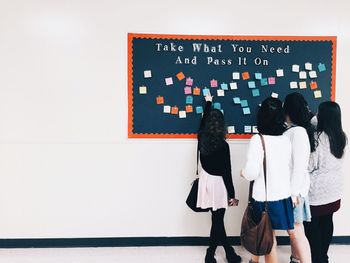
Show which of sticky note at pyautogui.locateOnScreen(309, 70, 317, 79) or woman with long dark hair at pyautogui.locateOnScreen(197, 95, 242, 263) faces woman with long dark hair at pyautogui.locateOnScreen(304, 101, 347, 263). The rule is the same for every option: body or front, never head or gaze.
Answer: the sticky note

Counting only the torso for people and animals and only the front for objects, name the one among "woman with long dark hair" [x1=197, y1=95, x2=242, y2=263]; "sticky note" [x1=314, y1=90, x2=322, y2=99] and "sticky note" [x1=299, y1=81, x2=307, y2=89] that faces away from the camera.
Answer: the woman with long dark hair

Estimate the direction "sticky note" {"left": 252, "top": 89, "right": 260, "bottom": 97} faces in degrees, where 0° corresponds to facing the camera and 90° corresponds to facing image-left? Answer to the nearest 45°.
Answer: approximately 0°

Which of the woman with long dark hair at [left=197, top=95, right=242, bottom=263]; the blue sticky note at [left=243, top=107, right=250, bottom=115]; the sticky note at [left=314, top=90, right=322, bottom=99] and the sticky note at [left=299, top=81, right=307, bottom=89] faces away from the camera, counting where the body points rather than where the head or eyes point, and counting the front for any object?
the woman with long dark hair

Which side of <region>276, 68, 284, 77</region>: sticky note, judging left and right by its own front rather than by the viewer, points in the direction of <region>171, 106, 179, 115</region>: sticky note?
right

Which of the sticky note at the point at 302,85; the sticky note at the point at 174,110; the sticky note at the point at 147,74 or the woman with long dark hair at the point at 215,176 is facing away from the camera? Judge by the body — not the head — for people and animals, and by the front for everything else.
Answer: the woman with long dark hair

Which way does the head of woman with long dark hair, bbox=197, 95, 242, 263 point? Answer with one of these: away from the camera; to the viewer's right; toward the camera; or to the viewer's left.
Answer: away from the camera

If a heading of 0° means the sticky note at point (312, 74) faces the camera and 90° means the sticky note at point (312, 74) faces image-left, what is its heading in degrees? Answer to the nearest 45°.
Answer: approximately 0°

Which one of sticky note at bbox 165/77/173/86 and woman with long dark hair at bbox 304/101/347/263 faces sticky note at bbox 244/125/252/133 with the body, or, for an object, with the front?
the woman with long dark hair
